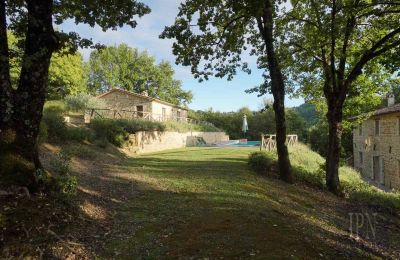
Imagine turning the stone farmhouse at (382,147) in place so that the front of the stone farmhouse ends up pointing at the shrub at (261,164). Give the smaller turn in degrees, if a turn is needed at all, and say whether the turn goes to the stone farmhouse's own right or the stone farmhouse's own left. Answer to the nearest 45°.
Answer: approximately 45° to the stone farmhouse's own left

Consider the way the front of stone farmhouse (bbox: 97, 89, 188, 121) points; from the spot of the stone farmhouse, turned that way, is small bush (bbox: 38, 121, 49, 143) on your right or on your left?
on your right

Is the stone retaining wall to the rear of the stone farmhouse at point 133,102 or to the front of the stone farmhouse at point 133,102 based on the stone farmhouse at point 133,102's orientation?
to the front

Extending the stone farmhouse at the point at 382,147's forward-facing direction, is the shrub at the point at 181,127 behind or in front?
in front

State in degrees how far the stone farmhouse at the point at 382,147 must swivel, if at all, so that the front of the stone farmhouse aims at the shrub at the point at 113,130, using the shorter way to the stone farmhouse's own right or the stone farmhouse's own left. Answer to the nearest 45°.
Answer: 0° — it already faces it

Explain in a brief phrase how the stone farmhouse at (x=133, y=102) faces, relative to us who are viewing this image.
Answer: facing the viewer and to the right of the viewer

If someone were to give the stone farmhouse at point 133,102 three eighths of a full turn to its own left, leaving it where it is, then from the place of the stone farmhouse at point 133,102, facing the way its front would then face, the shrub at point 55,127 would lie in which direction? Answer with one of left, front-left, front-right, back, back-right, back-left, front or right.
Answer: back

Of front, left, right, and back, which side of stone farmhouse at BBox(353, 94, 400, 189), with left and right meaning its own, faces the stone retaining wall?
front

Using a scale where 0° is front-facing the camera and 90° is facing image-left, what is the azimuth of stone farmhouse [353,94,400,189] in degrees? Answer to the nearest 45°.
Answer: approximately 45°

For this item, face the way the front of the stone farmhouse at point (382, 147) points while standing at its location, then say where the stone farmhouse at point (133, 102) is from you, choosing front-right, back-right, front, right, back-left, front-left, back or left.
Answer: front-right

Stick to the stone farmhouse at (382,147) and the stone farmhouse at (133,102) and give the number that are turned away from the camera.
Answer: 0
